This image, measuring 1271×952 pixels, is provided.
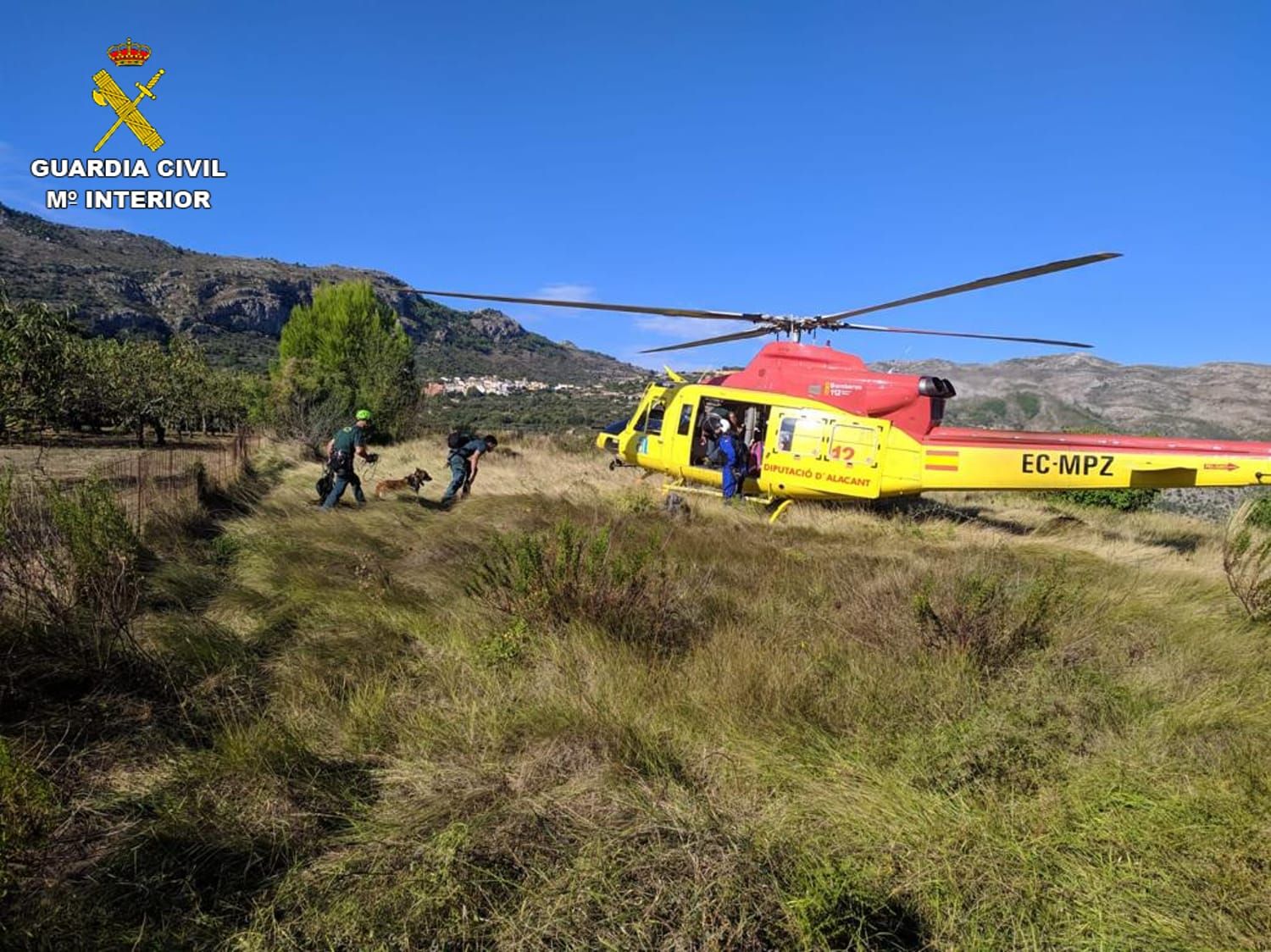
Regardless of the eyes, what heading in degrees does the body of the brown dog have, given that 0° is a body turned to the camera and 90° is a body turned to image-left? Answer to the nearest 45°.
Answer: approximately 270°

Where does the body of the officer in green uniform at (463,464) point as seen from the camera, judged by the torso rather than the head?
to the viewer's right

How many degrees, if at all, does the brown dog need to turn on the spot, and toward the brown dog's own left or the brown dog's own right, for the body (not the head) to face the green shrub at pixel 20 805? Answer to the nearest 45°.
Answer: approximately 90° to the brown dog's own right

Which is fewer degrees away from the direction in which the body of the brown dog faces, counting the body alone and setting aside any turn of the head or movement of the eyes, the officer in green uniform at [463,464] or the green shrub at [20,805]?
the officer in green uniform

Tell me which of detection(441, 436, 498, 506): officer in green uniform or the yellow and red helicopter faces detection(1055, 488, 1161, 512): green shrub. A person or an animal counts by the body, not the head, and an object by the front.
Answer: the officer in green uniform

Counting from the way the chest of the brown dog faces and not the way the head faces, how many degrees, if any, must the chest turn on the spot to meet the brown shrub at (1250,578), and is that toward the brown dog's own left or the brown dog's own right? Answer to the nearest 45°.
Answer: approximately 45° to the brown dog's own right

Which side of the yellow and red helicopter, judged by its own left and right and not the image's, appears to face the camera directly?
left

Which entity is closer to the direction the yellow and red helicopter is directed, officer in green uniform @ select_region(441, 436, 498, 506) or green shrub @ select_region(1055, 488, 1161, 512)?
the officer in green uniform

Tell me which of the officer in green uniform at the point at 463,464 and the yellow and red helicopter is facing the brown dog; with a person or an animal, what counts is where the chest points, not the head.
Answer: the yellow and red helicopter
